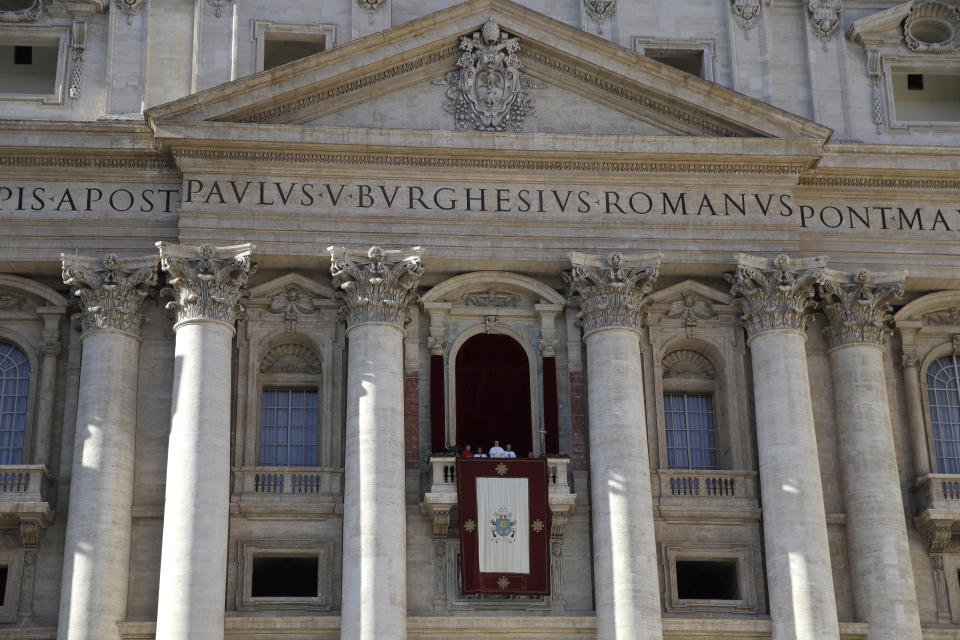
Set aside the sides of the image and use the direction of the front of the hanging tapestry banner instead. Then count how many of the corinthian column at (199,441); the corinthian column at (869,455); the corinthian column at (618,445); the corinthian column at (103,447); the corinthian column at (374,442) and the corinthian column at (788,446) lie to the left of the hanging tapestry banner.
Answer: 3

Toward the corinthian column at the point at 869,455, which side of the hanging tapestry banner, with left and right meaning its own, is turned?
left

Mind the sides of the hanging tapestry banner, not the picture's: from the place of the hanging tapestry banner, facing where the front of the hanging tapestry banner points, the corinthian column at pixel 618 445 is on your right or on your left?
on your left

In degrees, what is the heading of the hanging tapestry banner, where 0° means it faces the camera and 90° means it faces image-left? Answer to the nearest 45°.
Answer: approximately 0°

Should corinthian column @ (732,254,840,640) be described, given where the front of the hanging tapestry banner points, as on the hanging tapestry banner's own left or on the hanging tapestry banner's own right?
on the hanging tapestry banner's own left

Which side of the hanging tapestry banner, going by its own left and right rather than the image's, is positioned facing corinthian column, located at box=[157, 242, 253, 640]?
right

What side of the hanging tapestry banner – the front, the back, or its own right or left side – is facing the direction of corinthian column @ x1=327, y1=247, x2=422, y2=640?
right

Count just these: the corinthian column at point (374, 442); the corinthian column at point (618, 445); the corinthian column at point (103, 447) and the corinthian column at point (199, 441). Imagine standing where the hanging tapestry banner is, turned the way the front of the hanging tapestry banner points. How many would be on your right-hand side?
3

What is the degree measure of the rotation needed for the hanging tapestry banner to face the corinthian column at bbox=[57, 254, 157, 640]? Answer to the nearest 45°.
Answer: approximately 90° to its right
